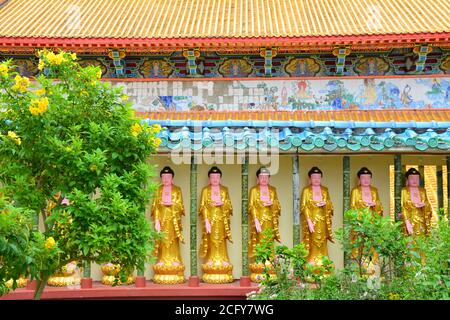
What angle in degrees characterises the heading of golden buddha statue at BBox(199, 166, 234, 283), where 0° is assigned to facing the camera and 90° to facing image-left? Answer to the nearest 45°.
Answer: approximately 0°

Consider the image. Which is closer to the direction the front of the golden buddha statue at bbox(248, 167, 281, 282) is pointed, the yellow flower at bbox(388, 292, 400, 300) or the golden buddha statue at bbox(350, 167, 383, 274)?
the yellow flower

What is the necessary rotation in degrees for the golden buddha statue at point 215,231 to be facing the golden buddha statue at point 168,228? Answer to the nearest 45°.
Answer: approximately 90° to its right

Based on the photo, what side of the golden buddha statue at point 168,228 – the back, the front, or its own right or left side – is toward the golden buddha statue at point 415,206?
left

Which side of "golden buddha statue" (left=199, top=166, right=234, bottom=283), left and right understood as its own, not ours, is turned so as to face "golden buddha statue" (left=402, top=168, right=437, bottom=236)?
left

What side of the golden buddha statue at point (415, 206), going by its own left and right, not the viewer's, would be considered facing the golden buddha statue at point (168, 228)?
right

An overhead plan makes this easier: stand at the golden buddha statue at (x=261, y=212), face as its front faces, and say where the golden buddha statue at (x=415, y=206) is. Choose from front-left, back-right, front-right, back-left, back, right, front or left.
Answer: left

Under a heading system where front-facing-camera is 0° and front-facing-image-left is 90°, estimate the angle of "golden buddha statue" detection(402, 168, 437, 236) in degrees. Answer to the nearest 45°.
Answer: approximately 0°
